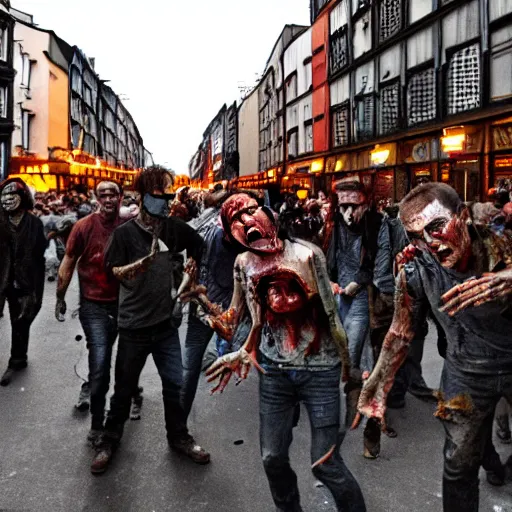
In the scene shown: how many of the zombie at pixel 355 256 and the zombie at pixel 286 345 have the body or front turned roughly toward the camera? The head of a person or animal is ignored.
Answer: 2

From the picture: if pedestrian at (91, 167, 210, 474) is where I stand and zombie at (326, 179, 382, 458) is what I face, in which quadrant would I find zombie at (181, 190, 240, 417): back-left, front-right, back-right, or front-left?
front-left

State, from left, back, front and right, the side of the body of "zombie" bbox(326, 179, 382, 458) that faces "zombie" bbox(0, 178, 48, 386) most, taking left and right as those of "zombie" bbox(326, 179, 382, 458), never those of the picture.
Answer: right

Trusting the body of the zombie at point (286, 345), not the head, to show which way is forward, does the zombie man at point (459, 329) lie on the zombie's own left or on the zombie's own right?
on the zombie's own left

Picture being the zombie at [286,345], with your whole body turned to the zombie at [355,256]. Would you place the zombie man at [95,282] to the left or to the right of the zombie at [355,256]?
left

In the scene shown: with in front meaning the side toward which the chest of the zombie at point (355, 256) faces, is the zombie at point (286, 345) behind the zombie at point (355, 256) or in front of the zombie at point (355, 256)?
in front

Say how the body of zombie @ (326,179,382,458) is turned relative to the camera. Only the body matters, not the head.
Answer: toward the camera

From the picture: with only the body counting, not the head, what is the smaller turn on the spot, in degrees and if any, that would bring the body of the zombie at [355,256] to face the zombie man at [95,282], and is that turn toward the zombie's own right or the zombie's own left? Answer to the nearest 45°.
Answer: approximately 90° to the zombie's own right

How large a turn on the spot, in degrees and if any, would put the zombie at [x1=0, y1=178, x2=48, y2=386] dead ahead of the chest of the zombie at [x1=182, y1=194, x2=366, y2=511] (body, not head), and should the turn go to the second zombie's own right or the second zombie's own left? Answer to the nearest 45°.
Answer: approximately 135° to the second zombie's own right

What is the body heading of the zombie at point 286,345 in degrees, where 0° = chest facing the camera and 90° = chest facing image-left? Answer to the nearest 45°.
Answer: approximately 0°
